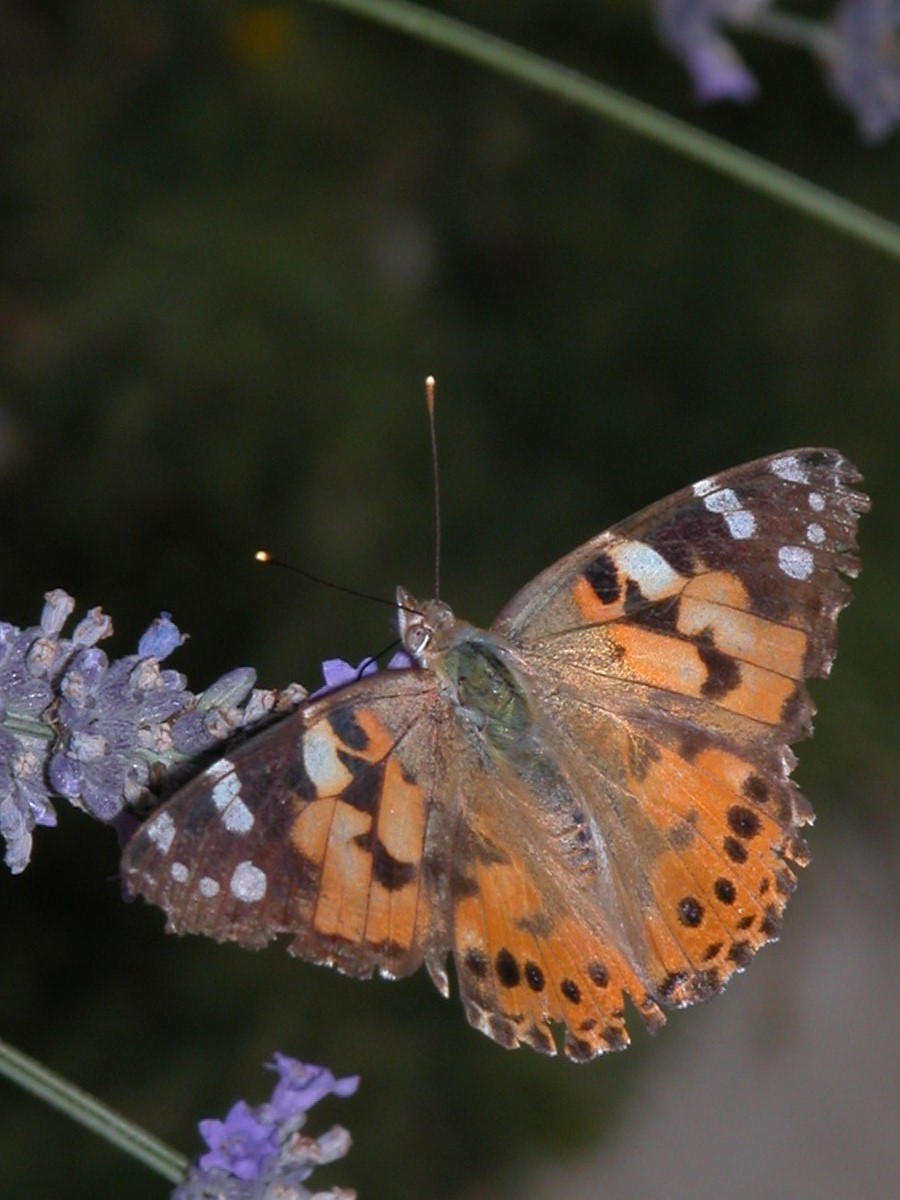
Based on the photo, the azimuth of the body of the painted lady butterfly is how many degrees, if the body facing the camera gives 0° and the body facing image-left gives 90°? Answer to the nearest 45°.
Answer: approximately 135°

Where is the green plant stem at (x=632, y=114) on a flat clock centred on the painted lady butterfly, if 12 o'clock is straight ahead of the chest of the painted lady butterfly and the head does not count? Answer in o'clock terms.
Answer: The green plant stem is roughly at 2 o'clock from the painted lady butterfly.

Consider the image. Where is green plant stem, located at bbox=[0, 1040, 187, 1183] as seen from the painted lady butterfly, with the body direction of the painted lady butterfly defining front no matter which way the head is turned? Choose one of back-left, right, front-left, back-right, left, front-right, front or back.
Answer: left

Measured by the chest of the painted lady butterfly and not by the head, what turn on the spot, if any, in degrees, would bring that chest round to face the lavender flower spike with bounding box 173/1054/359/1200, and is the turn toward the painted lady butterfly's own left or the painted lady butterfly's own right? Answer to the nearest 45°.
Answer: approximately 90° to the painted lady butterfly's own left
